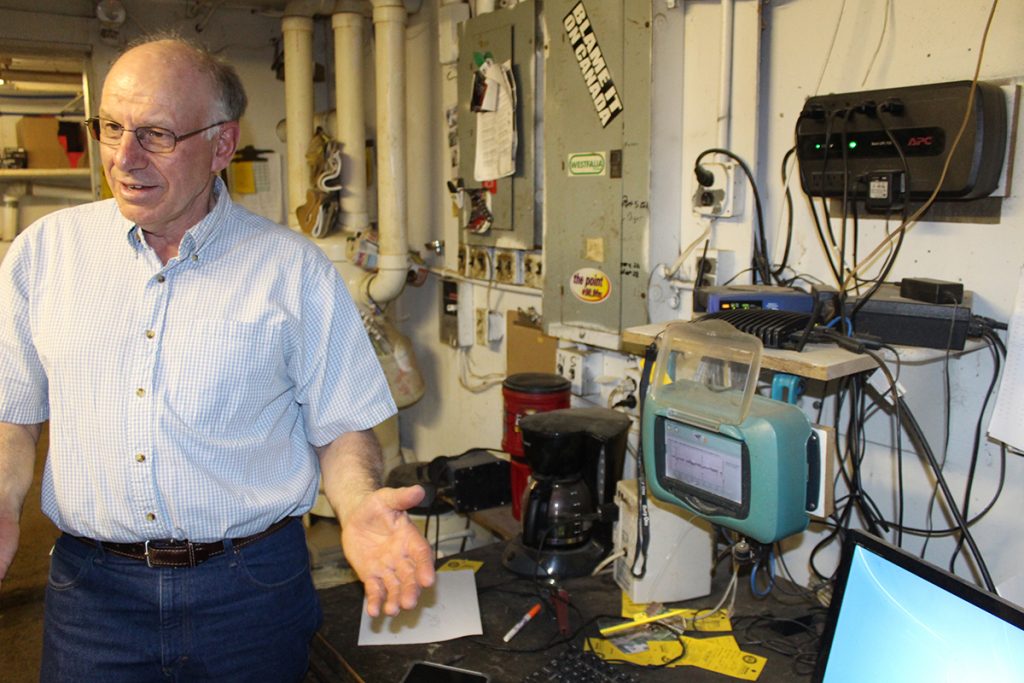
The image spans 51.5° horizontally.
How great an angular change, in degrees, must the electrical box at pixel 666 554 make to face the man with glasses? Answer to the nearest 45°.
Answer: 0° — it already faces them

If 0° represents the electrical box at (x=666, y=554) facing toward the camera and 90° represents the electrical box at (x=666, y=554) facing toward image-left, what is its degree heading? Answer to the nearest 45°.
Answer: approximately 45°

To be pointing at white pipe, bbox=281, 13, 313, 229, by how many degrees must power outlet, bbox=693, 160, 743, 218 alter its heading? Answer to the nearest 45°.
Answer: approximately 90° to its right

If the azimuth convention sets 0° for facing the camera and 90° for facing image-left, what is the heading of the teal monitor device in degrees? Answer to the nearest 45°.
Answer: approximately 45°
